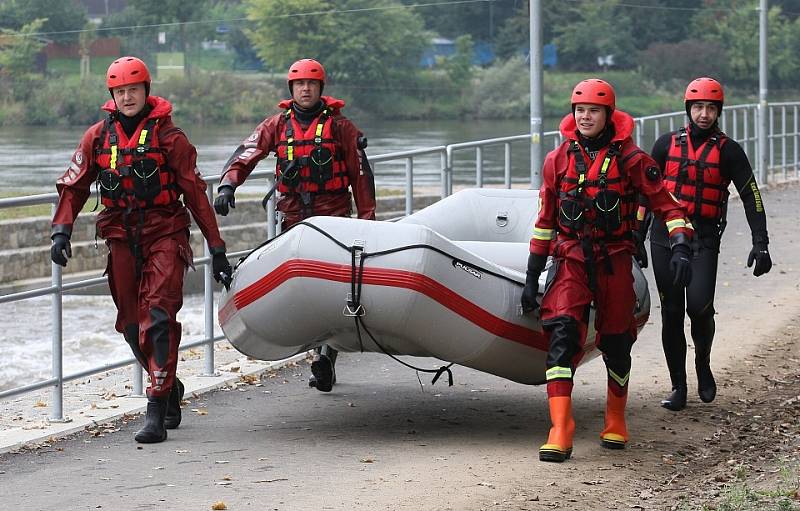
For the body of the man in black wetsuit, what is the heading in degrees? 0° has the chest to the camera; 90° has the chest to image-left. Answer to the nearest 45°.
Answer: approximately 0°
